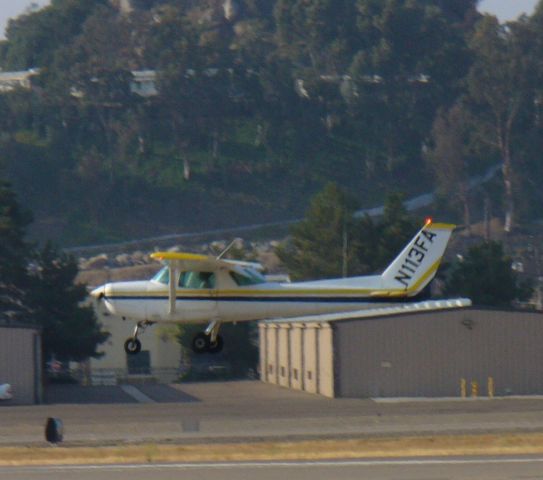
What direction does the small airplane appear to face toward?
to the viewer's left
